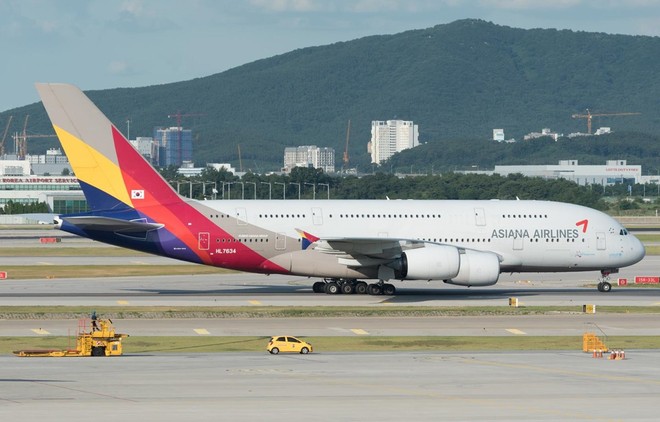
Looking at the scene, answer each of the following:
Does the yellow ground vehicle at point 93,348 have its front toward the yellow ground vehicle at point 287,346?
yes

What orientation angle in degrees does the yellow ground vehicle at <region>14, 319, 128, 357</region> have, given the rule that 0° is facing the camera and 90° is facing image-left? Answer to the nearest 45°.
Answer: approximately 270°
